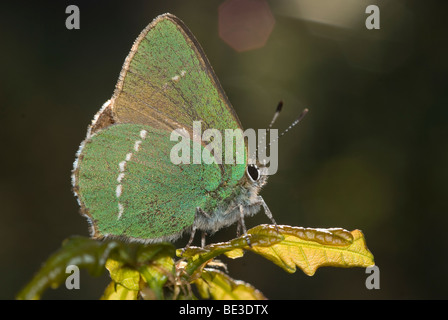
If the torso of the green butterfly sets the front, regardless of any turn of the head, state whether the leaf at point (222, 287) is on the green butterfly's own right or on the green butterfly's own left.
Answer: on the green butterfly's own right

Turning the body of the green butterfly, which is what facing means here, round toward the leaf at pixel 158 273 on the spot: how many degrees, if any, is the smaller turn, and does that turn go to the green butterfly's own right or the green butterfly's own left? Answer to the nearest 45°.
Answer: approximately 90° to the green butterfly's own right

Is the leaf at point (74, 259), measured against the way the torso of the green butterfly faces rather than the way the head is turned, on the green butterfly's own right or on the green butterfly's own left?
on the green butterfly's own right

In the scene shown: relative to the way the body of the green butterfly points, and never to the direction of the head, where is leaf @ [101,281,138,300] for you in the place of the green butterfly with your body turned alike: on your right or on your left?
on your right

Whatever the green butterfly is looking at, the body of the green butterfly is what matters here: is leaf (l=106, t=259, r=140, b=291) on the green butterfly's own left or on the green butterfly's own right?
on the green butterfly's own right

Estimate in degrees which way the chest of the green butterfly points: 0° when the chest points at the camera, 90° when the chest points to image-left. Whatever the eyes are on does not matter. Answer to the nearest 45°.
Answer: approximately 270°
